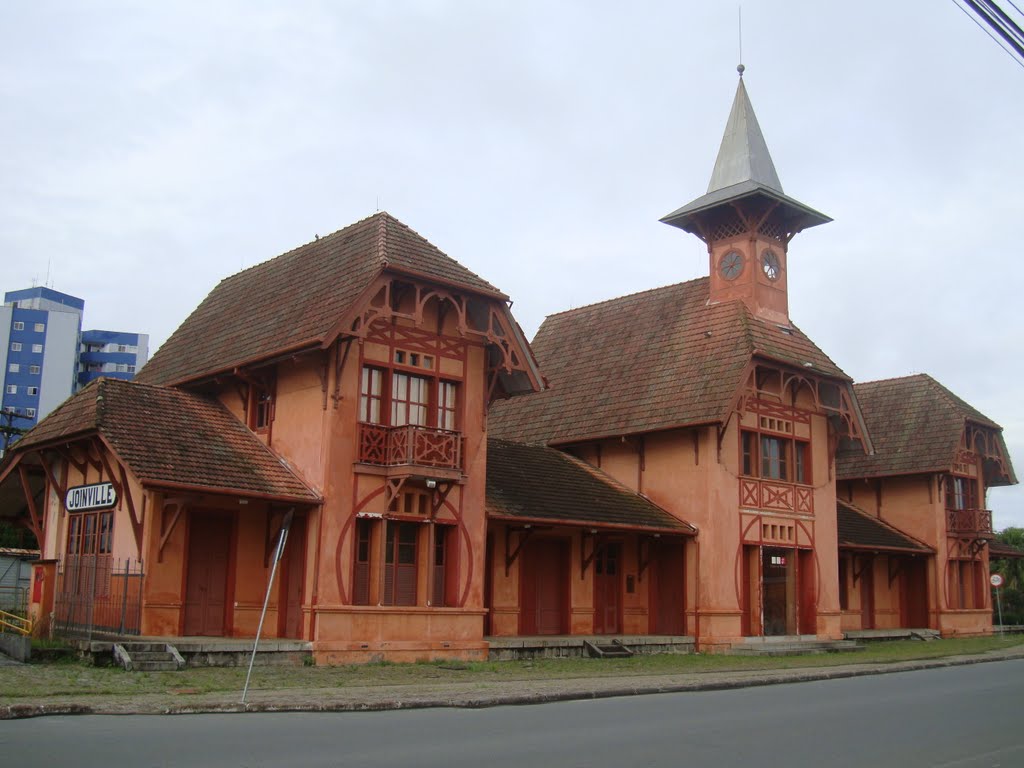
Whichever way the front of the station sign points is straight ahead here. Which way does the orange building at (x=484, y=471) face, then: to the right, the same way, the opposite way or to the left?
to the left

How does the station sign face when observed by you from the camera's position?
facing the viewer and to the left of the viewer

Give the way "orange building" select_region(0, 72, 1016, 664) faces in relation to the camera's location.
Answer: facing the viewer and to the right of the viewer
